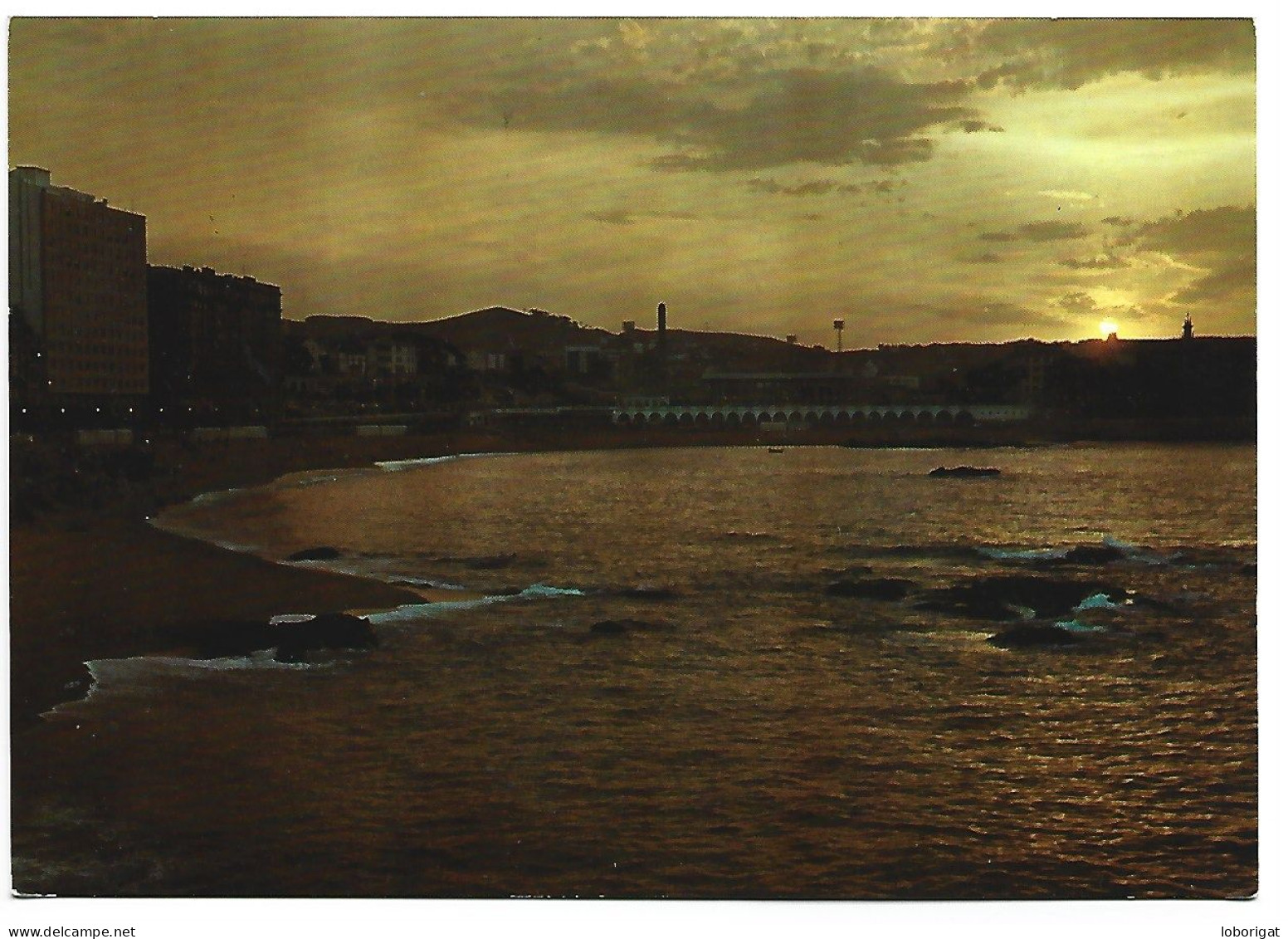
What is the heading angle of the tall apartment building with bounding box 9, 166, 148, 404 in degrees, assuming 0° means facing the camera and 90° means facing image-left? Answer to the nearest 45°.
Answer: approximately 315°

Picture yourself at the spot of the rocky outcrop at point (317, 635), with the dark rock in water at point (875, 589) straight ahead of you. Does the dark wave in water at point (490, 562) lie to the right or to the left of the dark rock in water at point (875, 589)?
left
